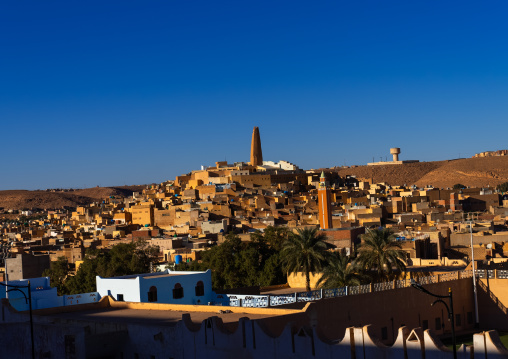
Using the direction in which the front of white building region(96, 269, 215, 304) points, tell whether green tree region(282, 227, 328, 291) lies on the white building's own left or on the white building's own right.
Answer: on the white building's own left

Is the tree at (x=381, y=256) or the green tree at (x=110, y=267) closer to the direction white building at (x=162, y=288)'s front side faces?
the tree

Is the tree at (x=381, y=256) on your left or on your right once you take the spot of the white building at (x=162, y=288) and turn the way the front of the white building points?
on your left

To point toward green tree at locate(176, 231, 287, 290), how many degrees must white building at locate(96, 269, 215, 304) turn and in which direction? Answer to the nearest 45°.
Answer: approximately 135° to its left

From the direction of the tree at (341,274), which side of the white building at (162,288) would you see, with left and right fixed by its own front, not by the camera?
left

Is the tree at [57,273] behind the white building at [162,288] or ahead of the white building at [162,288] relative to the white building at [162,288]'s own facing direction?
behind

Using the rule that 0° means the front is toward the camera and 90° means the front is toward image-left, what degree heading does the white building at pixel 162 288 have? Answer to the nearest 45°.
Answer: approximately 315°
